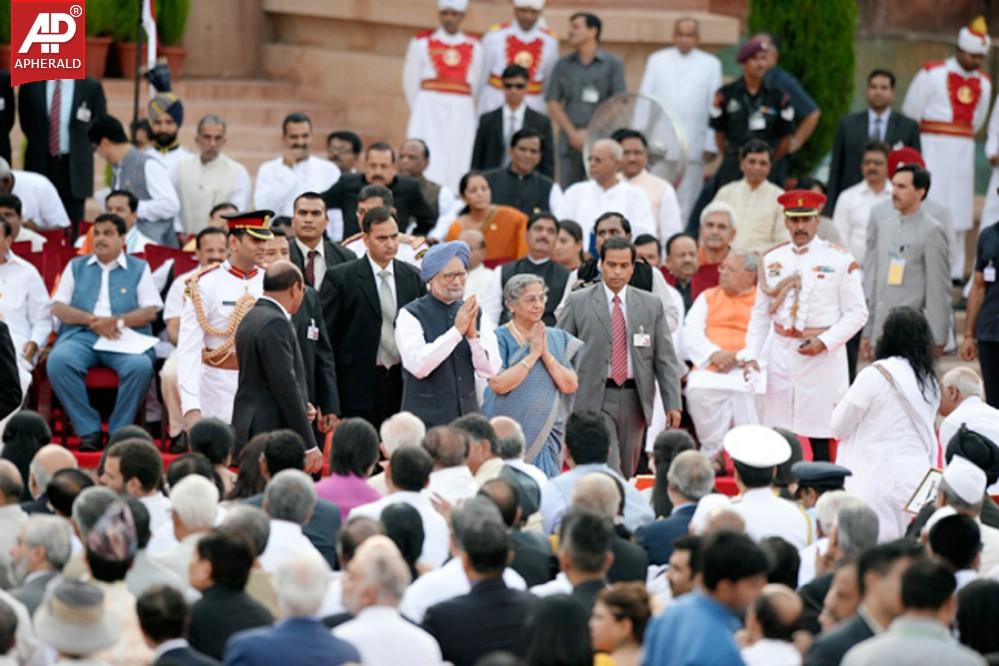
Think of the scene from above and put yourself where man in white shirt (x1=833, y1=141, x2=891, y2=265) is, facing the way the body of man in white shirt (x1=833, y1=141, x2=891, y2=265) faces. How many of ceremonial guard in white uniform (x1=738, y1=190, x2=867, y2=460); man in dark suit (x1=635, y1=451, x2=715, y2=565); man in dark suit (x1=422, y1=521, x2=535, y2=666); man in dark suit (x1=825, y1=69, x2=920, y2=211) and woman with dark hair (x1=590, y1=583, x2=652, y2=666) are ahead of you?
4

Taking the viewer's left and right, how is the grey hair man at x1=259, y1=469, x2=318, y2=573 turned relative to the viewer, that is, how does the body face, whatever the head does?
facing away from the viewer

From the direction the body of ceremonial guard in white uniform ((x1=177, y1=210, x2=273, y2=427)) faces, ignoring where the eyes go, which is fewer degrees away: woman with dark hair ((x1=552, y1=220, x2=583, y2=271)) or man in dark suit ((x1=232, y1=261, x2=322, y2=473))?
the man in dark suit

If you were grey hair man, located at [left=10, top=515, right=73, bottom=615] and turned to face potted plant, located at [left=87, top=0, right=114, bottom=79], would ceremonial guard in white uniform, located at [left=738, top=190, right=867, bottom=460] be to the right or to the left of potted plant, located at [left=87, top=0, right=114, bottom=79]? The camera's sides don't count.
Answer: right

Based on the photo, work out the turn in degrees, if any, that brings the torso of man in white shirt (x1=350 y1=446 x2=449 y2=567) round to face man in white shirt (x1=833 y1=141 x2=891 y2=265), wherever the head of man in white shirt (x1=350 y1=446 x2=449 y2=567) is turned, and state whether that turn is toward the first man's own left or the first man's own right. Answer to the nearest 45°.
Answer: approximately 45° to the first man's own right

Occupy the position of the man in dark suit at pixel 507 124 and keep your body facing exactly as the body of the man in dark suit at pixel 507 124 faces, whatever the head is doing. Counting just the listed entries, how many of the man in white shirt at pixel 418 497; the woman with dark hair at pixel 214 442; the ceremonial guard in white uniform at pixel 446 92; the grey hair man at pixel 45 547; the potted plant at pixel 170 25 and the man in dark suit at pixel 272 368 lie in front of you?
4

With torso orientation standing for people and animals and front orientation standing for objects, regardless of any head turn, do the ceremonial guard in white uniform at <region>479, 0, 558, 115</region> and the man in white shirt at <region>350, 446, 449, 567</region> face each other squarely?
yes

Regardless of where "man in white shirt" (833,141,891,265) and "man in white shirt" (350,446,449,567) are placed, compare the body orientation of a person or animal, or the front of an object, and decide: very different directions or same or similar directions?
very different directions

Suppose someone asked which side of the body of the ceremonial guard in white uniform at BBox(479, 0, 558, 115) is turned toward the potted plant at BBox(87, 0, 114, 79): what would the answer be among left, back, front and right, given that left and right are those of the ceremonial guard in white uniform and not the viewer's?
right

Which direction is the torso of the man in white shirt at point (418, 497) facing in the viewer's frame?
away from the camera

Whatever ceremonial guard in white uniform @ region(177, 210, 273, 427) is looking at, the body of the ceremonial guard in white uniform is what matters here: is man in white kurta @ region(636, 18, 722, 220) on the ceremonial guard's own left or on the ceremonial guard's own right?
on the ceremonial guard's own left
